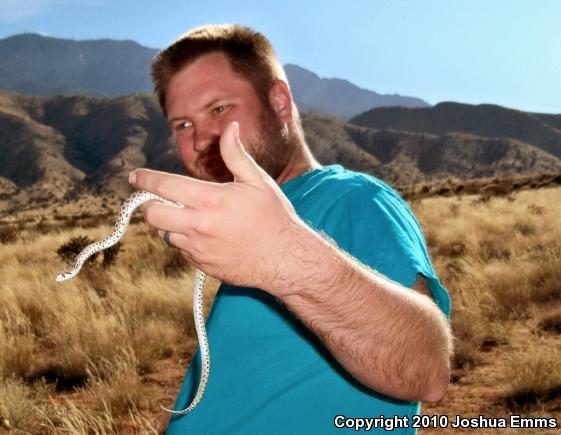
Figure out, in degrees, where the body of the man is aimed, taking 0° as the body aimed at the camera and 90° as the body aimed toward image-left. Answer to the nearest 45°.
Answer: approximately 45°

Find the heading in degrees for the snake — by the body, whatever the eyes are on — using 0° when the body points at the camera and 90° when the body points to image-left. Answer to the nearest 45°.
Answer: approximately 90°
